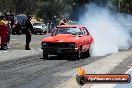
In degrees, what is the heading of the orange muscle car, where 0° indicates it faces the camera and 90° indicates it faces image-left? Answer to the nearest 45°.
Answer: approximately 0°
